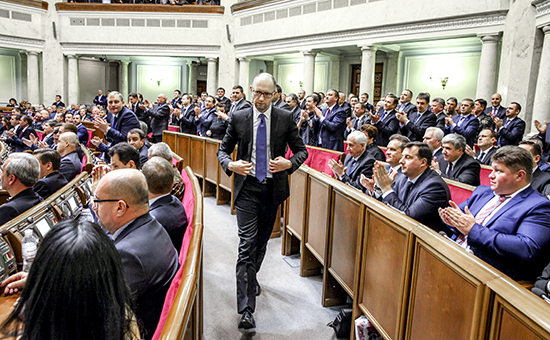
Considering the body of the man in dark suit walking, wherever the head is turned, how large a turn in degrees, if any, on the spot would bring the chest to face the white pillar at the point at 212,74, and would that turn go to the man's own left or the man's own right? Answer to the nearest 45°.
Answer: approximately 180°

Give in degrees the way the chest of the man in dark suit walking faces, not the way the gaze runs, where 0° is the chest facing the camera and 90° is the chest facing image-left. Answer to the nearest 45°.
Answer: approximately 0°

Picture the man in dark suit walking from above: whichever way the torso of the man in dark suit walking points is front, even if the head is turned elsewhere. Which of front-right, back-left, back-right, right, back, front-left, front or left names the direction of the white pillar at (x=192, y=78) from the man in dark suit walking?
back

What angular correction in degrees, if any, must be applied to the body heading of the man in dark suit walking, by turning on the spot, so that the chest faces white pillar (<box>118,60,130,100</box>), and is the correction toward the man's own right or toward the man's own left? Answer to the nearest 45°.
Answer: approximately 180°

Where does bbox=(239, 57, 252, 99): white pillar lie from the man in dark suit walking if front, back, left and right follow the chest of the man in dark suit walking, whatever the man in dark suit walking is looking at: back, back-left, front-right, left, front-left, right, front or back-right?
back

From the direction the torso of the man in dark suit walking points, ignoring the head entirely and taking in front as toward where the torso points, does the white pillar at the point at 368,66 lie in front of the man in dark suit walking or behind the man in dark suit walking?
behind

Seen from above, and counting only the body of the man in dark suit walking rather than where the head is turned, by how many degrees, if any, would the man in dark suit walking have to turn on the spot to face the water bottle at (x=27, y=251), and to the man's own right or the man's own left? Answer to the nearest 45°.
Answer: approximately 45° to the man's own right

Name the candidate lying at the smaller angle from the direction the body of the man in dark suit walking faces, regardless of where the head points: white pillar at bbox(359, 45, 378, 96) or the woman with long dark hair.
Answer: the woman with long dark hair

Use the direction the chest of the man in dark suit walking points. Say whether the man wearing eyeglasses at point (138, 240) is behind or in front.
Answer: in front

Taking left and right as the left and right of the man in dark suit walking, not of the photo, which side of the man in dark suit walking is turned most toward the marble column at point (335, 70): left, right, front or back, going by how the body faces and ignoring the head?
back

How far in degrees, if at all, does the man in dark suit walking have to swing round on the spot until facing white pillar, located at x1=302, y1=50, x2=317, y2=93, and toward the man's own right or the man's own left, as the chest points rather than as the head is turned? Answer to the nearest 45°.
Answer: approximately 180°

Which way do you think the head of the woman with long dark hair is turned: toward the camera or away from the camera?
away from the camera

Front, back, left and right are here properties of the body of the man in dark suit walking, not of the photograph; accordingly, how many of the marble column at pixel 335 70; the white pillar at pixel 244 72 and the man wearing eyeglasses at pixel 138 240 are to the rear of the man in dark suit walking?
2

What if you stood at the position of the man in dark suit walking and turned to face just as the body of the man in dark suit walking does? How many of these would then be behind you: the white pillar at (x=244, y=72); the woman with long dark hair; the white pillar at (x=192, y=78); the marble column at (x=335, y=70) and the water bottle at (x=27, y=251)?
3
